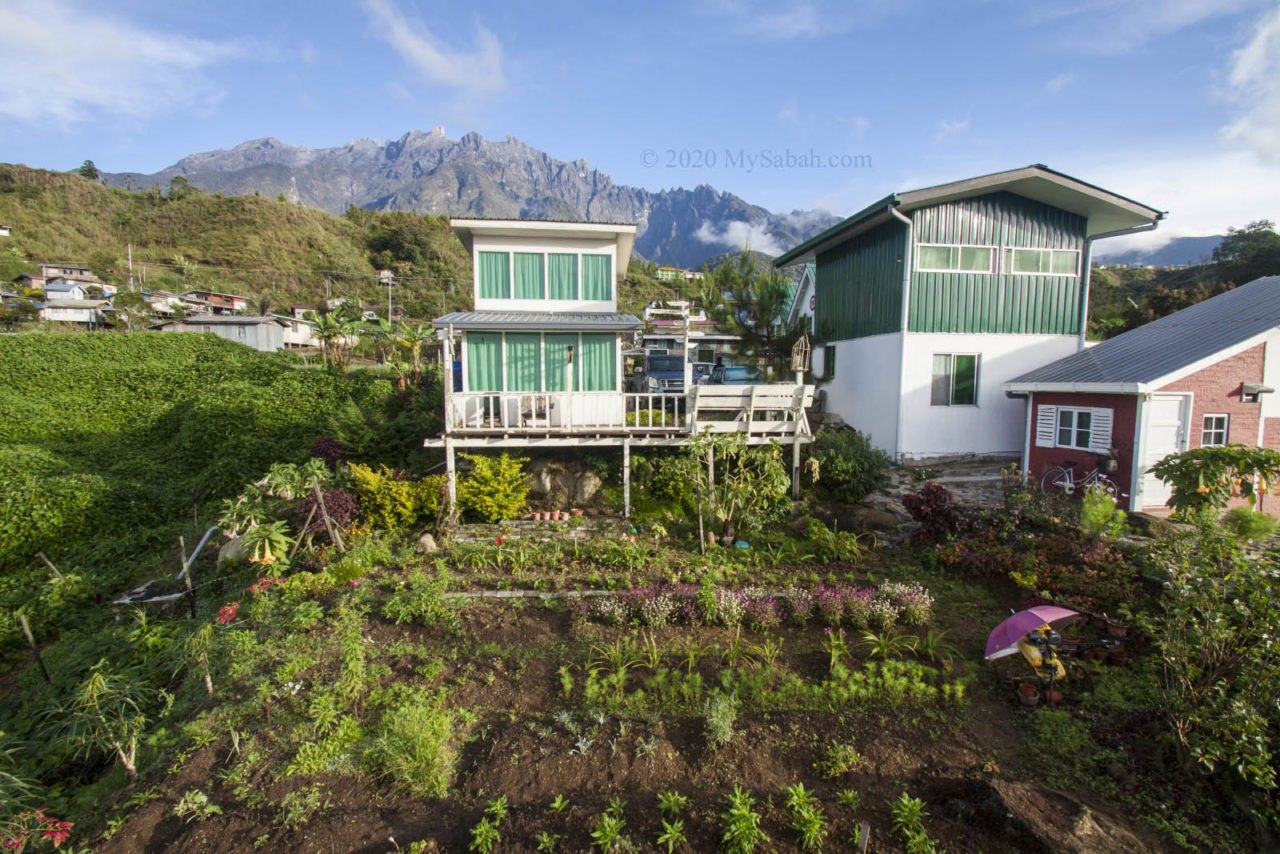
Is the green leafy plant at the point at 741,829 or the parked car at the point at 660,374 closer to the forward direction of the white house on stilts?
the green leafy plant

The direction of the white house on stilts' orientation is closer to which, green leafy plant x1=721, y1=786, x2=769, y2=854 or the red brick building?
the green leafy plant

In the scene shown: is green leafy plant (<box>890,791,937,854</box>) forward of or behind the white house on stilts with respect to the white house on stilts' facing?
forward

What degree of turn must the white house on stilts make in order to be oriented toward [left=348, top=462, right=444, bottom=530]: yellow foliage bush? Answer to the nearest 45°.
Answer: approximately 45° to its right

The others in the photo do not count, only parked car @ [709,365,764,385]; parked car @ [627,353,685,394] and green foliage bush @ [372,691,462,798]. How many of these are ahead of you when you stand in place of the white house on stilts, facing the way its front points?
1

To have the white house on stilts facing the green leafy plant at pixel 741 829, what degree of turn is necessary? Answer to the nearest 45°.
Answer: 0° — it already faces it

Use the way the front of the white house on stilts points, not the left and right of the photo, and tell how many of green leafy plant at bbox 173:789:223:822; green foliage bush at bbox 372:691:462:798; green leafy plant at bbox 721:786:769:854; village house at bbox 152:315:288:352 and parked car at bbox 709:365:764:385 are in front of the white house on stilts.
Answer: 3

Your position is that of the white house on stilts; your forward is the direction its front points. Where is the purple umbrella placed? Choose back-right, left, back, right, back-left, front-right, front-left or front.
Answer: front-left

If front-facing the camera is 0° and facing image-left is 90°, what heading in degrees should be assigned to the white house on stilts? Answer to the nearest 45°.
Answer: approximately 0°

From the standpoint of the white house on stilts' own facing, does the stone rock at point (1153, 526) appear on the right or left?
on its left

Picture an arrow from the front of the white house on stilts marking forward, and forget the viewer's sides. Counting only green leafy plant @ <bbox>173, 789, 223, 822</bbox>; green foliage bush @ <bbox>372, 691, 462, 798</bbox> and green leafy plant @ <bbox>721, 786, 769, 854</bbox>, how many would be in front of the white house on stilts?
3

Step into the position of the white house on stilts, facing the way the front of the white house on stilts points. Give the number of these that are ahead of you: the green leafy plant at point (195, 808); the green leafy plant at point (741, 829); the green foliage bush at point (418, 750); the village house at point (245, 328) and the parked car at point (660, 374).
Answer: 3

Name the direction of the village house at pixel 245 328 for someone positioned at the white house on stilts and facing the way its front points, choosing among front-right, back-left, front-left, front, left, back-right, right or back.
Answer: back-right

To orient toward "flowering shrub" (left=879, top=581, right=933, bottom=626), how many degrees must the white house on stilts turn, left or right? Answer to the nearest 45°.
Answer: approximately 45° to its left

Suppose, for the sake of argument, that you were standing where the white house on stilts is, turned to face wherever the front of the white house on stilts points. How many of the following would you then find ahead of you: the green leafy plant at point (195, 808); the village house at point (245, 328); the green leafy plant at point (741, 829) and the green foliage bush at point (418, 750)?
3
